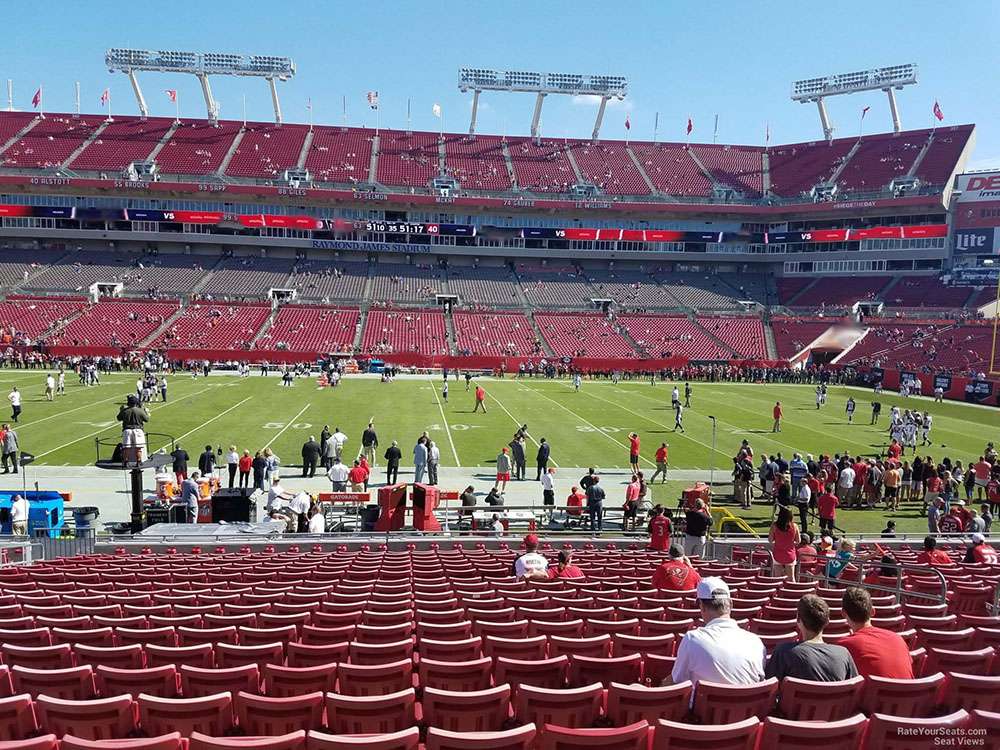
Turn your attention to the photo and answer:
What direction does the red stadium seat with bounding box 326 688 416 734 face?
away from the camera

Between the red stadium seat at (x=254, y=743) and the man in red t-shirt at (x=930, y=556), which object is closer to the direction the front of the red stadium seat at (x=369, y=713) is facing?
the man in red t-shirt

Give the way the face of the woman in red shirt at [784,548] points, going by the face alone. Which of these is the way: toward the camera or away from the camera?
away from the camera

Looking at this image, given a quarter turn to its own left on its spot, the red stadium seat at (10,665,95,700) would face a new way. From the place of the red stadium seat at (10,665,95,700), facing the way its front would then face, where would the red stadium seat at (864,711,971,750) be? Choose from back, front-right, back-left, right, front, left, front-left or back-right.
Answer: back-left

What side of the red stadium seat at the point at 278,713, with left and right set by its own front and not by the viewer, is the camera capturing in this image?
back

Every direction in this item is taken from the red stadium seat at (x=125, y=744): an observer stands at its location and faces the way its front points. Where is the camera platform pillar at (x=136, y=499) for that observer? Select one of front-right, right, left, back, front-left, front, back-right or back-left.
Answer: front

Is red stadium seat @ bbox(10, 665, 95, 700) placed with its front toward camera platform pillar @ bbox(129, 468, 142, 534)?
yes

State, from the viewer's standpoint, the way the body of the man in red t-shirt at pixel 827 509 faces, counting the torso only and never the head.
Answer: away from the camera

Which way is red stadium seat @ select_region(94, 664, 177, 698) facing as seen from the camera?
away from the camera

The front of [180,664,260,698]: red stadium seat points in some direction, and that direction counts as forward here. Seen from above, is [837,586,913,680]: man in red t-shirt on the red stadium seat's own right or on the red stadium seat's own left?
on the red stadium seat's own right

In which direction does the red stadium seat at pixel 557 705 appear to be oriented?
away from the camera

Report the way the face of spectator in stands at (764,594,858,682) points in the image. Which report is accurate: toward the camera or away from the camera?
away from the camera

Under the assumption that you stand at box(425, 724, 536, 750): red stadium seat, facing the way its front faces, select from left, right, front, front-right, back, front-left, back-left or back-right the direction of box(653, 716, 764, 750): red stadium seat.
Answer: right

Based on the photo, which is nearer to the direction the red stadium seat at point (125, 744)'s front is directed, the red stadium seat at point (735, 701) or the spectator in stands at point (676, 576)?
the spectator in stands
